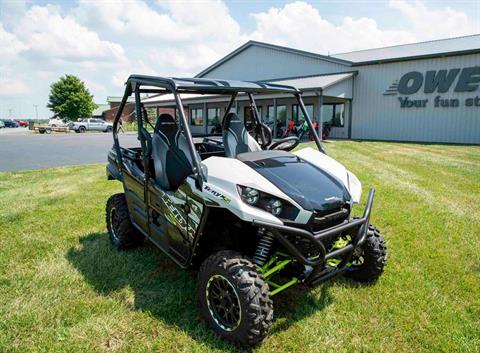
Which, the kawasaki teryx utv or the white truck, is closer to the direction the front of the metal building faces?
the kawasaki teryx utv

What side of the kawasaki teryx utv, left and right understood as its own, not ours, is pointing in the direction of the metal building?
left

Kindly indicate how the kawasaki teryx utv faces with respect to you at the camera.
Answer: facing the viewer and to the right of the viewer

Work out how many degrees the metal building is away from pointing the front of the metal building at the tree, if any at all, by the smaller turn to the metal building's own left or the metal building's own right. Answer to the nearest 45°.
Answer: approximately 90° to the metal building's own right

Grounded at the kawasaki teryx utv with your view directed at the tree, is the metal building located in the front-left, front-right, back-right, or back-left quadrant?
front-right

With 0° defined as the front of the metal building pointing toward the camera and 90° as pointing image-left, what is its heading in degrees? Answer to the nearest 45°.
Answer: approximately 45°

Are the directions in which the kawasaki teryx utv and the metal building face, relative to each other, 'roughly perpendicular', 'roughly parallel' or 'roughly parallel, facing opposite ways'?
roughly perpendicular

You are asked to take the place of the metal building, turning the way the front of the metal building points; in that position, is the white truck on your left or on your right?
on your right

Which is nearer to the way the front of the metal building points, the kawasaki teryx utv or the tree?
the kawasaki teryx utv
